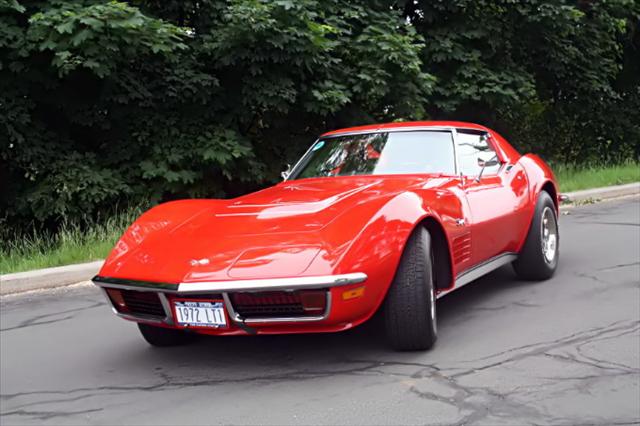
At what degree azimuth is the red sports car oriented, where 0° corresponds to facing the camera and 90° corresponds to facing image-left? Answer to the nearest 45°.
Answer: approximately 45°
